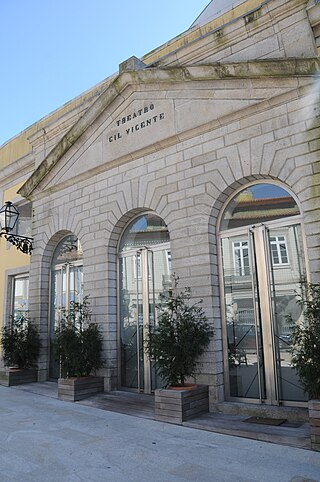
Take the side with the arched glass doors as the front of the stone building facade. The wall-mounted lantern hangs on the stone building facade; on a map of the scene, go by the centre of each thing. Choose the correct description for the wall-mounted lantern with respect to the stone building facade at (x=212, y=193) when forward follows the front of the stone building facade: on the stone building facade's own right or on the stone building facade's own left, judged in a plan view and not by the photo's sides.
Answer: on the stone building facade's own right

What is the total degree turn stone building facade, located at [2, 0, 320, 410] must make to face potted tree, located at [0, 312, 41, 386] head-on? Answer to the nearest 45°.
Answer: approximately 90° to its right

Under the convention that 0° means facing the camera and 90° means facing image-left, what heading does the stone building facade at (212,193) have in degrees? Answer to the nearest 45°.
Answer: approximately 45°
